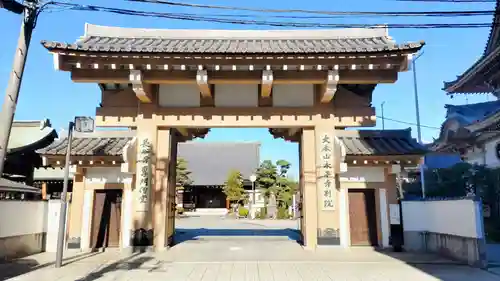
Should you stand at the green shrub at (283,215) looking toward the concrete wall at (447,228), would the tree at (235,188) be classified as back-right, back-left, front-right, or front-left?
back-right

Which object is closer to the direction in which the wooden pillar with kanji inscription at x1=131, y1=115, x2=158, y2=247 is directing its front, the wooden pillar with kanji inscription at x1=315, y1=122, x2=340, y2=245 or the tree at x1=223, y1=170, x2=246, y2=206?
the wooden pillar with kanji inscription

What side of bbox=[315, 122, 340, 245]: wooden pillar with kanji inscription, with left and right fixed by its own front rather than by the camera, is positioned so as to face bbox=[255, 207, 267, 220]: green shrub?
back

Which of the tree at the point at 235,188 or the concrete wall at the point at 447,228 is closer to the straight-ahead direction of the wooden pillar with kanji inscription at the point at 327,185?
the concrete wall

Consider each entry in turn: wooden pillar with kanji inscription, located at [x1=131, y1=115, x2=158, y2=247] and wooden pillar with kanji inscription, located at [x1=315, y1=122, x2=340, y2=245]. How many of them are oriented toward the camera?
2

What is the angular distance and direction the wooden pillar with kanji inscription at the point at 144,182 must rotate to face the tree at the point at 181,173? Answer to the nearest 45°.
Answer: approximately 180°

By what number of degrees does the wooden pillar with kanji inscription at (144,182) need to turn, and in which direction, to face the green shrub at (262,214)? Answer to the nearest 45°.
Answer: approximately 135° to its left

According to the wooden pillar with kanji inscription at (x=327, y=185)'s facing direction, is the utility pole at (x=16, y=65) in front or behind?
in front

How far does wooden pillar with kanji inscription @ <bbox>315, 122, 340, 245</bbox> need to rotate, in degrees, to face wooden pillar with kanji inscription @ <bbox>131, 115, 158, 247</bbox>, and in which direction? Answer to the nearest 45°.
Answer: approximately 90° to its right

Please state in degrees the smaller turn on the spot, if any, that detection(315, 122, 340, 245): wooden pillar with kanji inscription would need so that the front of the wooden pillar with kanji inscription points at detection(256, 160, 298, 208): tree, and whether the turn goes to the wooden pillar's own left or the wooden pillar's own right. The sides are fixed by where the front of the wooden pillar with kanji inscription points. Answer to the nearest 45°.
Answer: approximately 180°

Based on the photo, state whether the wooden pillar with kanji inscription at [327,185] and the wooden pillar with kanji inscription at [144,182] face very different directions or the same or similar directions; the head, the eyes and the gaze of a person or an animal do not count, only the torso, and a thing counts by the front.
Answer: same or similar directions

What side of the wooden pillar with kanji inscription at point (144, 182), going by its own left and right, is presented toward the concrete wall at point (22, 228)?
right

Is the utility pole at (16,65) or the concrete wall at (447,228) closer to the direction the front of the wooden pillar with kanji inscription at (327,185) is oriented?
the utility pole

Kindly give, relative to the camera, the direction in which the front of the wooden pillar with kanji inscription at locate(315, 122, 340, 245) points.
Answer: facing the viewer

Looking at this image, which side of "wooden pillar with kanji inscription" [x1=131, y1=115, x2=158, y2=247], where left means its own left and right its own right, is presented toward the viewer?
front

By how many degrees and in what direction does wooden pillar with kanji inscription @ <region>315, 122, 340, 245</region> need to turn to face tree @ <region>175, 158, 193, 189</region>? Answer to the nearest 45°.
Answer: approximately 135° to its right
